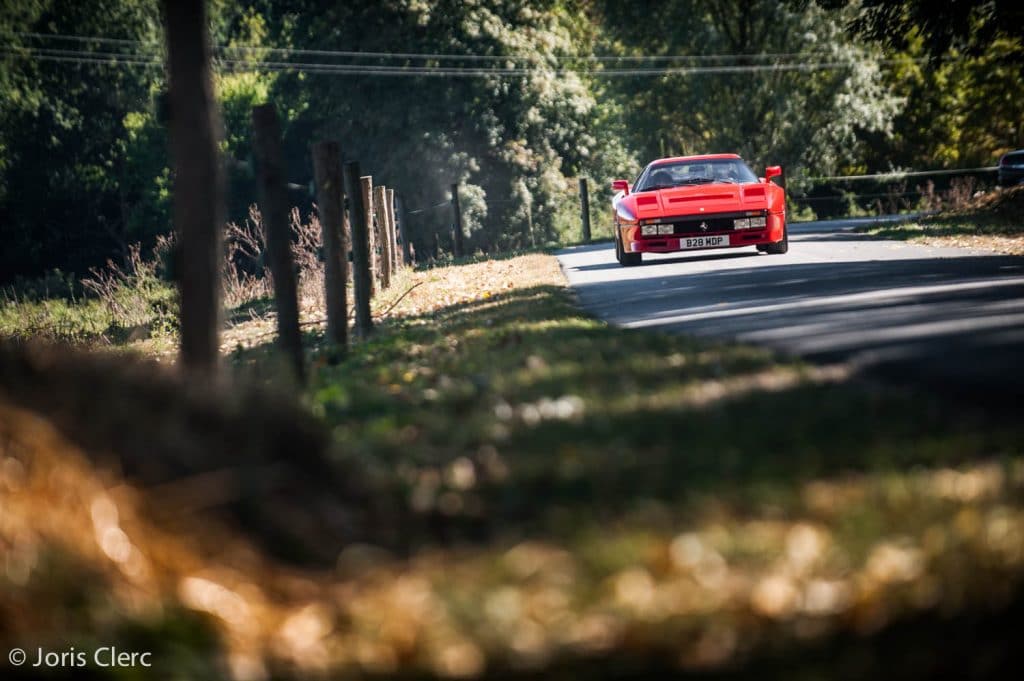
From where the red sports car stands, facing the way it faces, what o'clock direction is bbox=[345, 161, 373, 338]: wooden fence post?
The wooden fence post is roughly at 1 o'clock from the red sports car.

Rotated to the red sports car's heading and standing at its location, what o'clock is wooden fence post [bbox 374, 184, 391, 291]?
The wooden fence post is roughly at 3 o'clock from the red sports car.

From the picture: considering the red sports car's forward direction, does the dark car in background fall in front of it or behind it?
behind

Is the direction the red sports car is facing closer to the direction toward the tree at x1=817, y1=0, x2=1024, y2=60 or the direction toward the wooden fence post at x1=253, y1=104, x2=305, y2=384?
the wooden fence post

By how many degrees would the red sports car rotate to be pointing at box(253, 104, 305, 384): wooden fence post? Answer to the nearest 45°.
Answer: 0° — it already faces it

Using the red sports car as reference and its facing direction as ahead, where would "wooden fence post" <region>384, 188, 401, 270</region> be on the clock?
The wooden fence post is roughly at 4 o'clock from the red sports car.

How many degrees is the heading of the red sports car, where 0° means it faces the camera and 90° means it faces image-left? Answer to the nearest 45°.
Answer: approximately 0°

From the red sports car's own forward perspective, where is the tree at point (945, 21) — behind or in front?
behind
